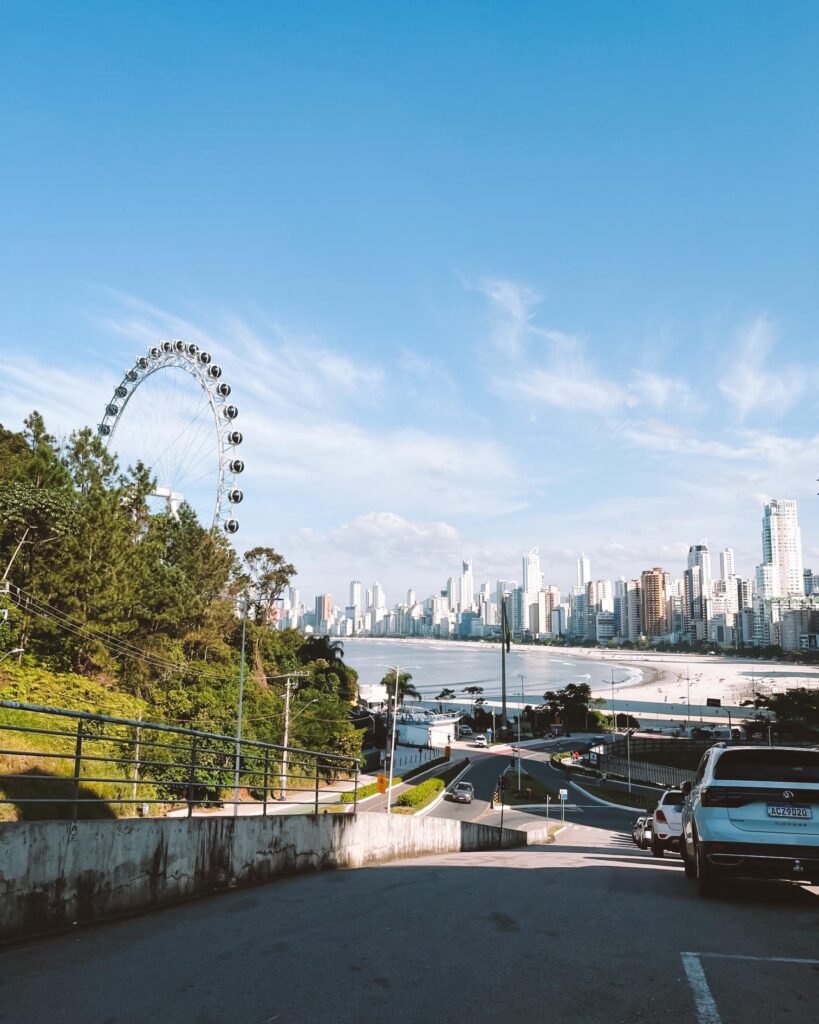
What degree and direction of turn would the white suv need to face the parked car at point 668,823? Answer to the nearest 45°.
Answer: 0° — it already faces it

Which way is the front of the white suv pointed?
away from the camera

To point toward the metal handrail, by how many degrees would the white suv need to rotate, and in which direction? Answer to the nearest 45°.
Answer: approximately 90° to its left

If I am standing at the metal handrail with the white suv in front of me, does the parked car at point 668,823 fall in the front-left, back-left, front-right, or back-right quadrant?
front-left

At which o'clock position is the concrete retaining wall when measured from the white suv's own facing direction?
The concrete retaining wall is roughly at 8 o'clock from the white suv.

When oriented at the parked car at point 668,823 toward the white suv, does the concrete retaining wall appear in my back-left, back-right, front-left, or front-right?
front-right

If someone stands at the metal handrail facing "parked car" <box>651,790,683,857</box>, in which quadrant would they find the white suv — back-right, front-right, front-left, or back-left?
front-right
